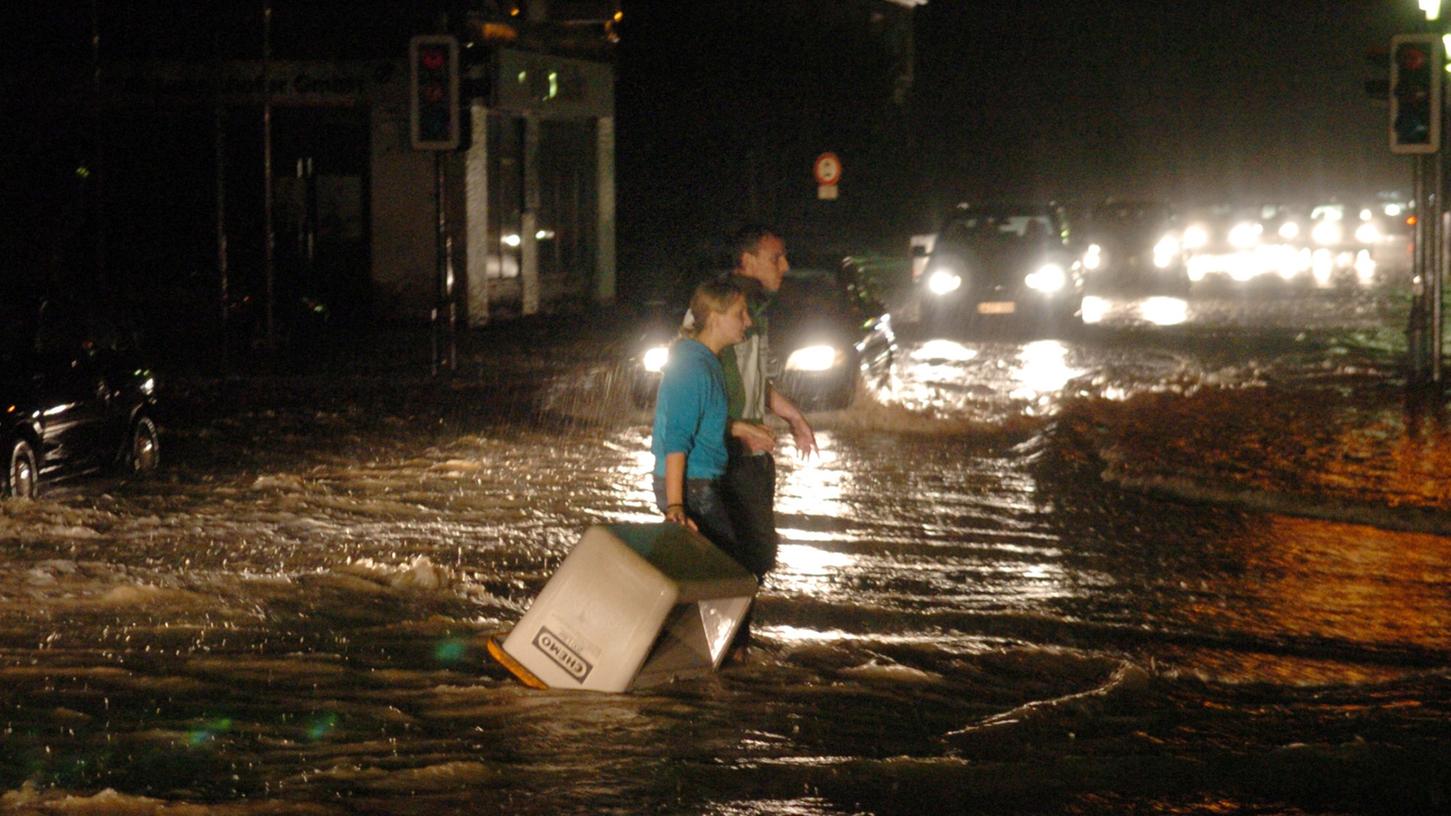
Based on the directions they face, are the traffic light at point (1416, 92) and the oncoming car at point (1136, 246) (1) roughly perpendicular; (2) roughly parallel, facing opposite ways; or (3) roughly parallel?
roughly parallel

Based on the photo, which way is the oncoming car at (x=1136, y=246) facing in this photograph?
toward the camera

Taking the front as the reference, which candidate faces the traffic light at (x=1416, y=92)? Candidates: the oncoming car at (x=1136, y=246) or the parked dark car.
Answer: the oncoming car

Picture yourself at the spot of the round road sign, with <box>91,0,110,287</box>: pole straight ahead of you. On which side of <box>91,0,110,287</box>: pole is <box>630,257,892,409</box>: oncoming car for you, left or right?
left

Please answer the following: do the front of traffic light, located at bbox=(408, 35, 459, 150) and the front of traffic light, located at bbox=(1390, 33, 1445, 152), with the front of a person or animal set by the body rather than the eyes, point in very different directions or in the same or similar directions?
same or similar directions

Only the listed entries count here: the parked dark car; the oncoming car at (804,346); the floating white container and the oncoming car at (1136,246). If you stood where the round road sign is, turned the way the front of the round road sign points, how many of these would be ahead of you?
3

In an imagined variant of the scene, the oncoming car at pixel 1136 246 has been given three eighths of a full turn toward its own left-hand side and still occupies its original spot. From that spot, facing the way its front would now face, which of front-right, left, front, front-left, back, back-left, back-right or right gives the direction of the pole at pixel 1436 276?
back-right

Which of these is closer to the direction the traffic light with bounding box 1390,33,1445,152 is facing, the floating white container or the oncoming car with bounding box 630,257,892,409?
the floating white container

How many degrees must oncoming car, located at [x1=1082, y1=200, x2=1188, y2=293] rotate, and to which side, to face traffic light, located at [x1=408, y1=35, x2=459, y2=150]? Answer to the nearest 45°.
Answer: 0° — it already faces it

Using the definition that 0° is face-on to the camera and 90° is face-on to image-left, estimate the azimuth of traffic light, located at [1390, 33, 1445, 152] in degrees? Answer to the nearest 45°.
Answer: approximately 0°

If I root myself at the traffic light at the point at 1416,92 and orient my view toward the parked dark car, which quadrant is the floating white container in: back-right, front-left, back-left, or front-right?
front-left

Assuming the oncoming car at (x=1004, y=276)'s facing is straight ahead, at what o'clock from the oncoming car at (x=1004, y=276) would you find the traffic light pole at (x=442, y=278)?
The traffic light pole is roughly at 1 o'clock from the oncoming car.

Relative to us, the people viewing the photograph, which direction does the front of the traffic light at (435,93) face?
facing the viewer

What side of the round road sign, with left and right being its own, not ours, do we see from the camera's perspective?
front
